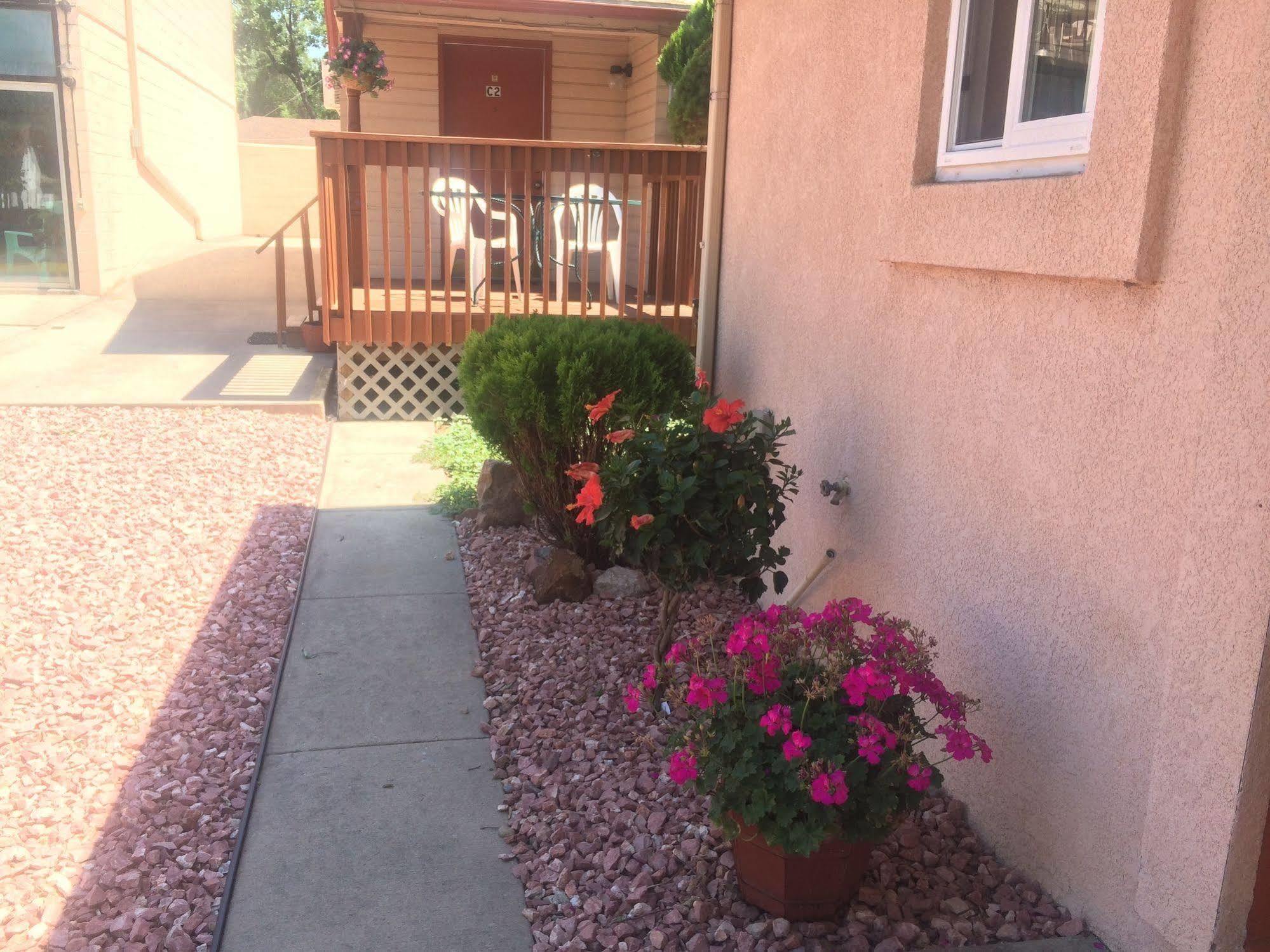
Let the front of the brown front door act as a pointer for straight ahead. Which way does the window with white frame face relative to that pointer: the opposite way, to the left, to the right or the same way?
to the right

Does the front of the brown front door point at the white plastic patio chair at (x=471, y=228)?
yes

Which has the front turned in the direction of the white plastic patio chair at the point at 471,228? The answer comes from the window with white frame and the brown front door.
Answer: the brown front door

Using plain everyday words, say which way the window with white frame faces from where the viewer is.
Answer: facing the viewer and to the left of the viewer

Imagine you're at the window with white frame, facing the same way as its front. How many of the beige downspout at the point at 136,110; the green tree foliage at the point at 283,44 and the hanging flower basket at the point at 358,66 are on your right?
3

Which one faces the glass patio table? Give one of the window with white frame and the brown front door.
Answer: the brown front door

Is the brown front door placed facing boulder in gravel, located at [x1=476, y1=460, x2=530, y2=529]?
yes

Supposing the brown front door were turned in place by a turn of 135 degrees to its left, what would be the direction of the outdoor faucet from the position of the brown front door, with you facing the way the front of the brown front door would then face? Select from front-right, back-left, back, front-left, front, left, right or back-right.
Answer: back-right

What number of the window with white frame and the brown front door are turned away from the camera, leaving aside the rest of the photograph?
0

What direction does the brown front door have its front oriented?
toward the camera

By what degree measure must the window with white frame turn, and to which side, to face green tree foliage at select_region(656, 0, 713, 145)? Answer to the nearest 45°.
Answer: approximately 90° to its right

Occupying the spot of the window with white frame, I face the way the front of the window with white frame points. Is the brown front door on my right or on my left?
on my right

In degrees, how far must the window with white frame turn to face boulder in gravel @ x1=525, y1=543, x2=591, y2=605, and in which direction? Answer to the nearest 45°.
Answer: approximately 90° to its right

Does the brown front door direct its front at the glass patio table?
yes

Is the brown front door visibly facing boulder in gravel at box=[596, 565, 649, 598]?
yes
